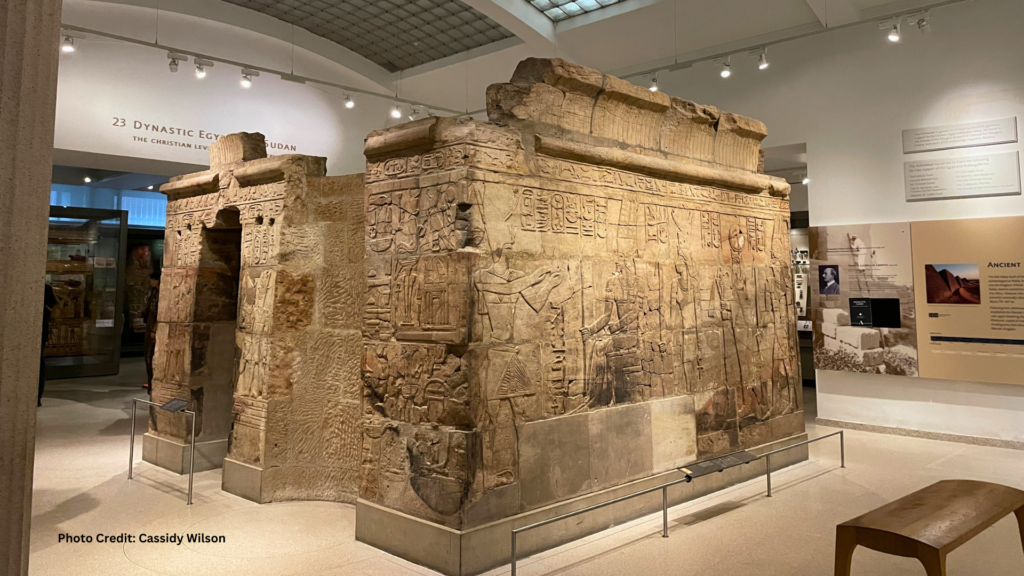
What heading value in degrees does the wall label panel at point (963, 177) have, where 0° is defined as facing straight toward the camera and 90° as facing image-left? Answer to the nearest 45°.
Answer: approximately 0°

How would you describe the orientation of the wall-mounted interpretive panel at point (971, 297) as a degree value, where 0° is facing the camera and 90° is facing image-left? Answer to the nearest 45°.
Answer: approximately 0°

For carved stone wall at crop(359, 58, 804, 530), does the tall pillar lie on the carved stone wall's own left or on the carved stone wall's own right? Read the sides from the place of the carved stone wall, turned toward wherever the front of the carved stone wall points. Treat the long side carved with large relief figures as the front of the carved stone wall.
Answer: on the carved stone wall's own right

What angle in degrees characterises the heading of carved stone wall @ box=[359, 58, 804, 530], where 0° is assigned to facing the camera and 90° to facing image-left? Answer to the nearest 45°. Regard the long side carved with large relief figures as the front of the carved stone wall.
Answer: approximately 315°
